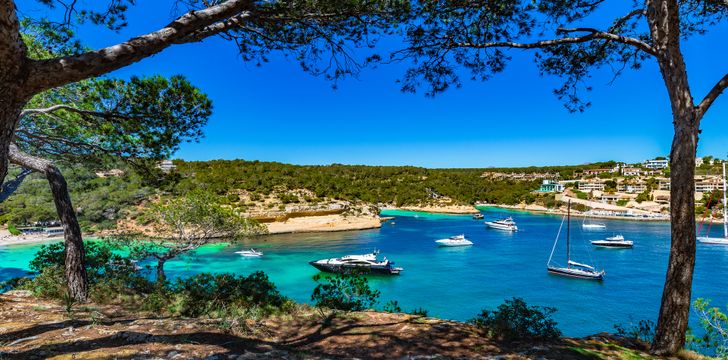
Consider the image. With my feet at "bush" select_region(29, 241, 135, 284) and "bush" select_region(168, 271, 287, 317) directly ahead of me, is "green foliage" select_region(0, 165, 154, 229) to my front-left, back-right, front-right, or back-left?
back-left

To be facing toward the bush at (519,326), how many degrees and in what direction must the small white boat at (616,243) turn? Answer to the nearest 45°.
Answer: approximately 90° to its left

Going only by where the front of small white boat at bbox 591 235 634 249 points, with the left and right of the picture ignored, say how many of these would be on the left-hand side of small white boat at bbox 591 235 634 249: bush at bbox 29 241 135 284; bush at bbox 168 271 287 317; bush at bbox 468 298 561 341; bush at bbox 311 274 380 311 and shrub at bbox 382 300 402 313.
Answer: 5

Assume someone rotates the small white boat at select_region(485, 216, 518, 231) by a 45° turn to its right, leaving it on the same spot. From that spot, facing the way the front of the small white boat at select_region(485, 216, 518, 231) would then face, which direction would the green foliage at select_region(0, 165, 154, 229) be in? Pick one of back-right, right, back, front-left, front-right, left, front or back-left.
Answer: left

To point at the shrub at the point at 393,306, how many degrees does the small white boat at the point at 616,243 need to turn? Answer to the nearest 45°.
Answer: approximately 90° to its left

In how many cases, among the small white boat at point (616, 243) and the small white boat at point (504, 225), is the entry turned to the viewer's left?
2

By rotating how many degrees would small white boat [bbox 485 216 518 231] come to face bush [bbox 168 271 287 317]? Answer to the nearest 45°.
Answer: approximately 90° to its left

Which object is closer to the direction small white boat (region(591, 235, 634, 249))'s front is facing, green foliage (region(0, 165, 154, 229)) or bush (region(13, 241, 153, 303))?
the green foliage

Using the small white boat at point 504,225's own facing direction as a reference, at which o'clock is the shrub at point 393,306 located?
The shrub is roughly at 9 o'clock from the small white boat.

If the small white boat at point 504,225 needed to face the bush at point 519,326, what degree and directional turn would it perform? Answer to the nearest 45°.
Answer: approximately 90° to its left

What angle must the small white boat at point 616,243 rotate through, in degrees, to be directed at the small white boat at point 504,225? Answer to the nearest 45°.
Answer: approximately 45° to its right

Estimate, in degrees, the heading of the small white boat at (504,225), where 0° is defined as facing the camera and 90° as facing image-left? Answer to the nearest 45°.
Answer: approximately 90°

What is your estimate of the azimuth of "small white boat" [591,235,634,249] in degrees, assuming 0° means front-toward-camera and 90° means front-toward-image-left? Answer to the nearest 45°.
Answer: approximately 90°
